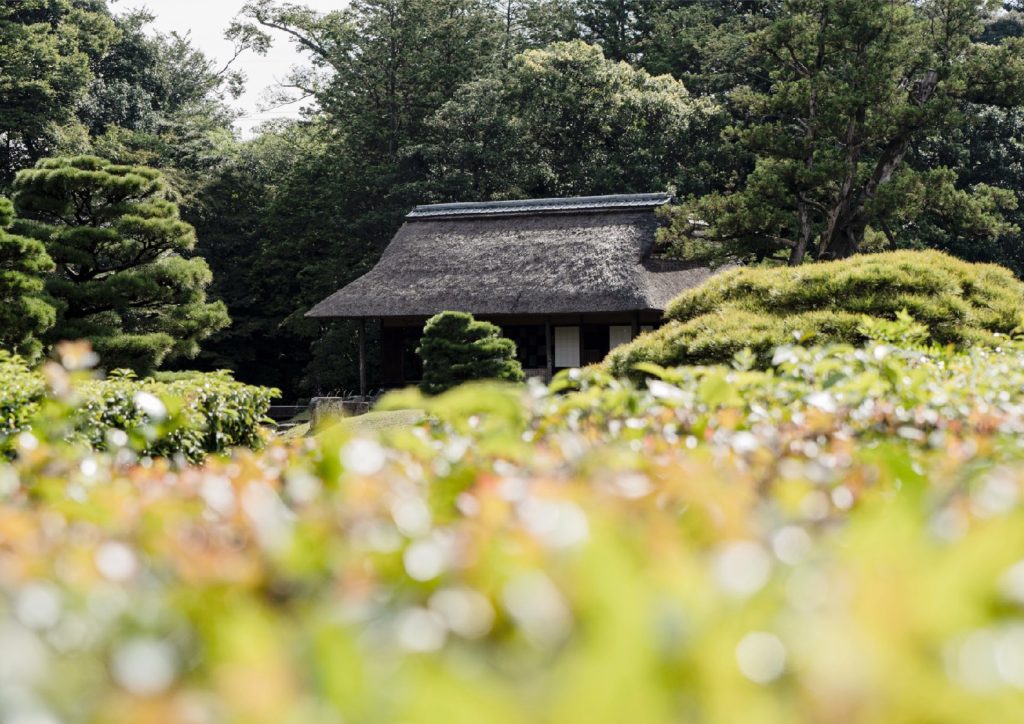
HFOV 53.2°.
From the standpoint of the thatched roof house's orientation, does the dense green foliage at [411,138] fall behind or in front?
behind

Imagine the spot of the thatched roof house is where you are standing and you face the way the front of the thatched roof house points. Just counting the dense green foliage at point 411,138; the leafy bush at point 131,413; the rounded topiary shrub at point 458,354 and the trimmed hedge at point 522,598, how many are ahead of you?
3

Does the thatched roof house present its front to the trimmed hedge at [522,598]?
yes

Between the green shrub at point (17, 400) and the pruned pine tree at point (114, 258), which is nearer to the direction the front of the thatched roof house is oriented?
the green shrub

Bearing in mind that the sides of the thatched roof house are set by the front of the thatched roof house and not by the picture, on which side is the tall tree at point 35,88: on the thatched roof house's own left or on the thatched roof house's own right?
on the thatched roof house's own right

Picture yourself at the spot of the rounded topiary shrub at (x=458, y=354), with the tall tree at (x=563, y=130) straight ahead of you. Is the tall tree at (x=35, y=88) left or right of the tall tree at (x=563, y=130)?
left

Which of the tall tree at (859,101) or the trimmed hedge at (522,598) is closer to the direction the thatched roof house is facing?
the trimmed hedge

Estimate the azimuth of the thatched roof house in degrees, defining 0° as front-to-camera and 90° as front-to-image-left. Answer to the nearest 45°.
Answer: approximately 0°

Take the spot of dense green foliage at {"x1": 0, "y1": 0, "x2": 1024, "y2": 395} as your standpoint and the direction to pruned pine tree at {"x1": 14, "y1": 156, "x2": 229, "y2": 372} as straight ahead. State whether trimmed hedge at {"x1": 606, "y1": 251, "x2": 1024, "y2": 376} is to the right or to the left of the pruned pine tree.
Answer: left

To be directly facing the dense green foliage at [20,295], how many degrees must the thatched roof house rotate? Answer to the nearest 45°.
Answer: approximately 45° to its right

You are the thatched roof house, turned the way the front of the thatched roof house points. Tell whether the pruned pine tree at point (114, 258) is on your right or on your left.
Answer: on your right
